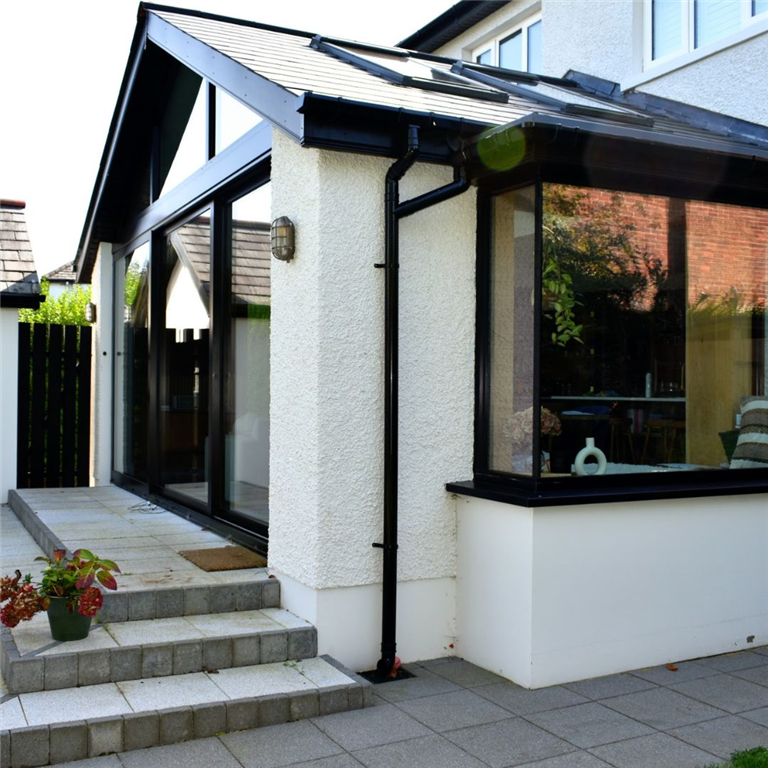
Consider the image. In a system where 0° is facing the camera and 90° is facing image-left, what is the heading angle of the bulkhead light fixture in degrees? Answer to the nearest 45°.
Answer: approximately 45°

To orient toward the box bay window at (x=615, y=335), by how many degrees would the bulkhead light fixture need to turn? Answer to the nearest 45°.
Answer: approximately 135° to its left

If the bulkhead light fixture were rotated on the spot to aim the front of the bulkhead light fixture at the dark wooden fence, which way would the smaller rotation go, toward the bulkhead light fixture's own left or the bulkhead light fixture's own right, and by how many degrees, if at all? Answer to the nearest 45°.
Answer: approximately 90° to the bulkhead light fixture's own right
